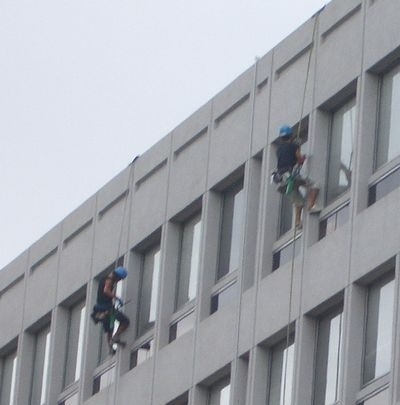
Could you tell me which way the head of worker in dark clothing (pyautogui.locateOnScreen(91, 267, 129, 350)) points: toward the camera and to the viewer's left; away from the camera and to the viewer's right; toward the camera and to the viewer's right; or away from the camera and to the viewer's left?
away from the camera and to the viewer's right

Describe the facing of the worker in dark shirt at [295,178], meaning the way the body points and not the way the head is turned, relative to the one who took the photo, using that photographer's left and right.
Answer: facing away from the viewer and to the right of the viewer
